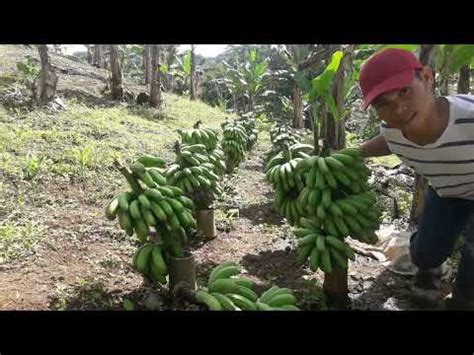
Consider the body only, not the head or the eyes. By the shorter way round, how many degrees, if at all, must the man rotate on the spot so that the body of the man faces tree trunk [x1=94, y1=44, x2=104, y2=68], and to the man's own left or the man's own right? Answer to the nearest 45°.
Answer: approximately 90° to the man's own right

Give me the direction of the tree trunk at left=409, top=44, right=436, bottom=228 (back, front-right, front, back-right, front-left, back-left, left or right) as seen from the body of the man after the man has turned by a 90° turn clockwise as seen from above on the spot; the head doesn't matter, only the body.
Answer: front-right

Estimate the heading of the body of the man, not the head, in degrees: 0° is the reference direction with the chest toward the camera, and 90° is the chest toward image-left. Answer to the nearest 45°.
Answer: approximately 45°

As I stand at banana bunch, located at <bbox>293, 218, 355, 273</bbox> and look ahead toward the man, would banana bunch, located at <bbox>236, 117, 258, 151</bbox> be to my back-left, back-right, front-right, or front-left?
back-left

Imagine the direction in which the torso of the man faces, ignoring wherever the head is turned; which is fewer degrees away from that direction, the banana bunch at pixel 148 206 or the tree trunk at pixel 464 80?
the banana bunch

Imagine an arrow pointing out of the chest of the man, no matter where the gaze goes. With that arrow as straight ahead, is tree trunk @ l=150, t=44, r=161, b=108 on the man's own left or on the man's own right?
on the man's own right

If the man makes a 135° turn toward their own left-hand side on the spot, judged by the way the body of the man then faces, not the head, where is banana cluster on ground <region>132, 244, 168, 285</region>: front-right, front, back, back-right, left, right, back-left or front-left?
back
